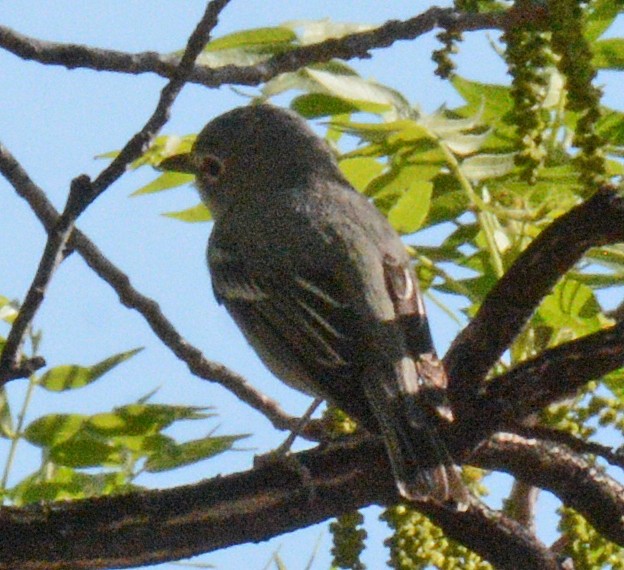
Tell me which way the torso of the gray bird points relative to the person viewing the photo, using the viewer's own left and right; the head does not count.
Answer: facing away from the viewer and to the left of the viewer
